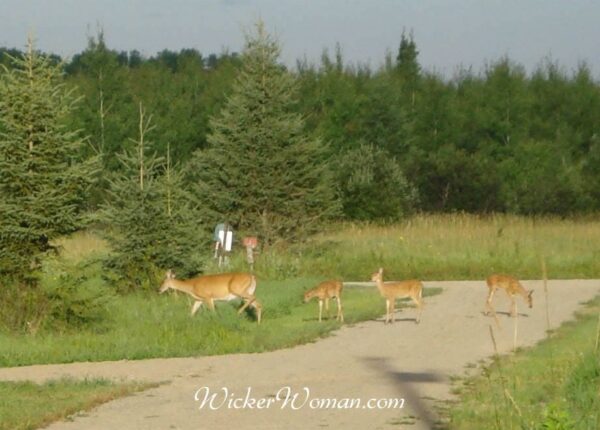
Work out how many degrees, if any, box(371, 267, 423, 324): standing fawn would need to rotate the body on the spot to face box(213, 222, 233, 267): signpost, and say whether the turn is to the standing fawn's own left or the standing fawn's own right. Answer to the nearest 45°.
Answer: approximately 45° to the standing fawn's own right

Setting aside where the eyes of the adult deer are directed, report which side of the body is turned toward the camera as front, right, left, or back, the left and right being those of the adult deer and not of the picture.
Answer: left

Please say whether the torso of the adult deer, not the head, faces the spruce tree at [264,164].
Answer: no

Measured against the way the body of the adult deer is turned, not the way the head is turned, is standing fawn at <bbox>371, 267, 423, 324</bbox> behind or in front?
behind

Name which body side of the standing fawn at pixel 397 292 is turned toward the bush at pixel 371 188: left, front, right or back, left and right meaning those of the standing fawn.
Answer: right

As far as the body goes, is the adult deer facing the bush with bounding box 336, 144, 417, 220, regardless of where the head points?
no

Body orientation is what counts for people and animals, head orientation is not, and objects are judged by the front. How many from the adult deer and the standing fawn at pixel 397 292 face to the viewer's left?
2

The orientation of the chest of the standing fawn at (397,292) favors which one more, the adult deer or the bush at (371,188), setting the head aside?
the adult deer

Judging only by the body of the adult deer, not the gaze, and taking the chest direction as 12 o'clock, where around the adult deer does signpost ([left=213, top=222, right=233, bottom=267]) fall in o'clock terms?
The signpost is roughly at 3 o'clock from the adult deer.

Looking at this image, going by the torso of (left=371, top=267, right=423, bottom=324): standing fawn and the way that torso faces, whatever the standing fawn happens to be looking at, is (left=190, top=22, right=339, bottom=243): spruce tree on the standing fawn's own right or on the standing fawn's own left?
on the standing fawn's own right

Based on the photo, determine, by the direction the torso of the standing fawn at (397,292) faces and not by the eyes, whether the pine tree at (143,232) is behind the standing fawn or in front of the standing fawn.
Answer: in front

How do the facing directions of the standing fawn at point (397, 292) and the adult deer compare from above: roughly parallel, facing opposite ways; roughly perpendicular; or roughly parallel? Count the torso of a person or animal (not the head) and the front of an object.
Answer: roughly parallel

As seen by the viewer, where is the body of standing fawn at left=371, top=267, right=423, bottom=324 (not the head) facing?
to the viewer's left
